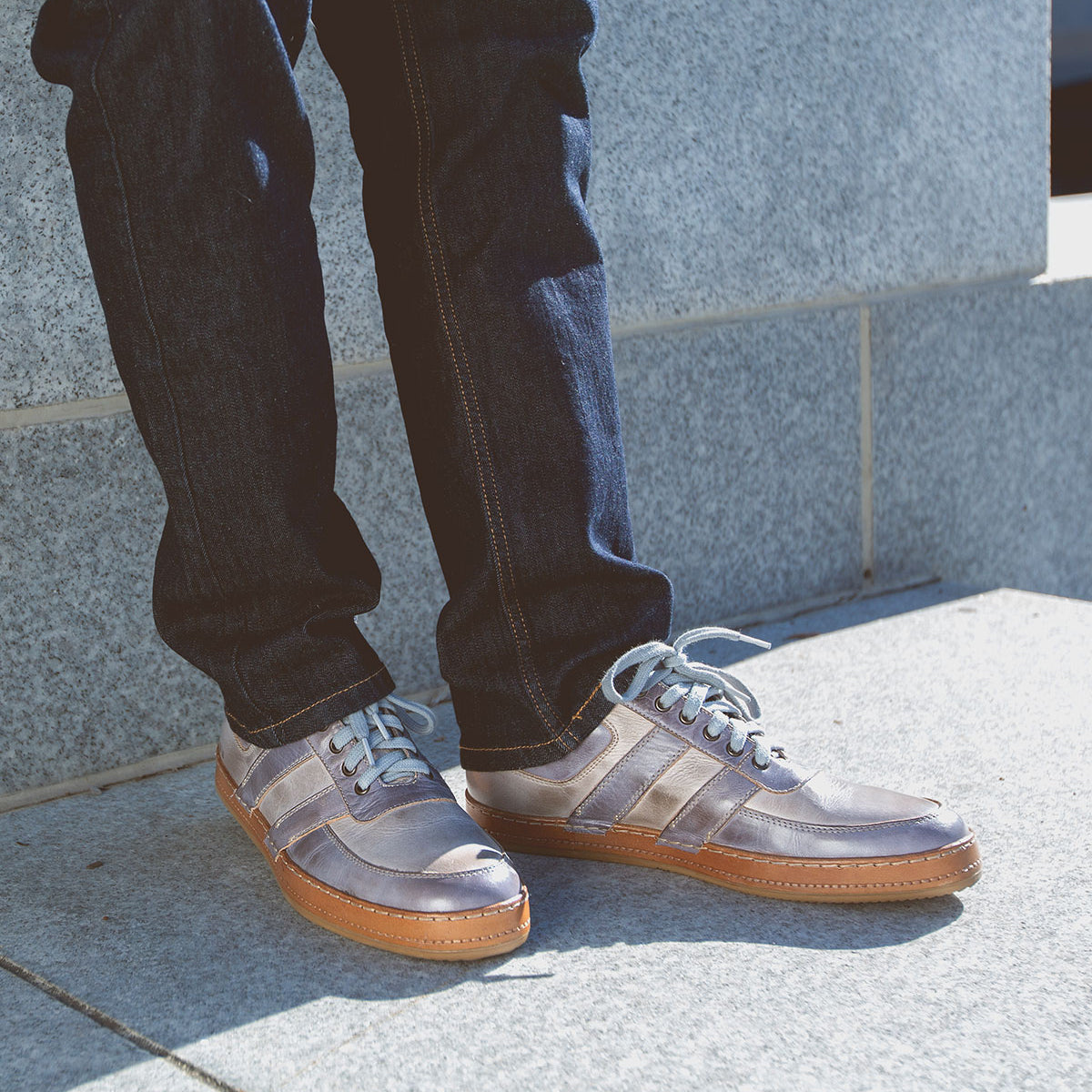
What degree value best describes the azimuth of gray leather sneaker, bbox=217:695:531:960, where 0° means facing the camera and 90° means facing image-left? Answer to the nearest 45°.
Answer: approximately 315°
